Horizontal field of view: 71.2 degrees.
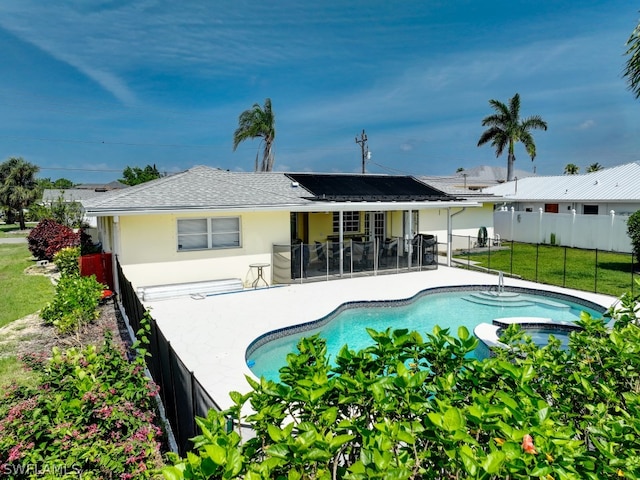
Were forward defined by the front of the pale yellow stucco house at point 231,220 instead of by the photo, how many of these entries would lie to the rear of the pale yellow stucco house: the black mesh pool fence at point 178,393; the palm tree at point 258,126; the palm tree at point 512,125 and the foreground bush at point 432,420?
2

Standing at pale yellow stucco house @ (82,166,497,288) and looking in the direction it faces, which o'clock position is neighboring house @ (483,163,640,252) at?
The neighboring house is roughly at 2 o'clock from the pale yellow stucco house.

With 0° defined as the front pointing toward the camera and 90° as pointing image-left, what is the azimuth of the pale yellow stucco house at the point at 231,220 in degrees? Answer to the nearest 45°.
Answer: approximately 180°

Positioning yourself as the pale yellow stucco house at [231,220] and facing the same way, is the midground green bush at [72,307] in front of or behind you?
behind

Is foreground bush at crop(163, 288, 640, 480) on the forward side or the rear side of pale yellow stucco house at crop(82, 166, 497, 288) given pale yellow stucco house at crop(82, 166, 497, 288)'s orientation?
on the rear side

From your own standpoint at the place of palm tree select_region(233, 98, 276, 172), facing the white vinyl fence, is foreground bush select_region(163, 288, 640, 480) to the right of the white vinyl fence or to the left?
right

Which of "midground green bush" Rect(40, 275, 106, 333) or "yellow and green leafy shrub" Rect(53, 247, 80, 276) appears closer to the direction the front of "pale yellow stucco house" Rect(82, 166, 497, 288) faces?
the yellow and green leafy shrub

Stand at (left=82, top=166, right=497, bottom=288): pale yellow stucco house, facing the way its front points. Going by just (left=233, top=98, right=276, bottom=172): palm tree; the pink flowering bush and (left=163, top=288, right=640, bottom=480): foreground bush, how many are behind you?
2
